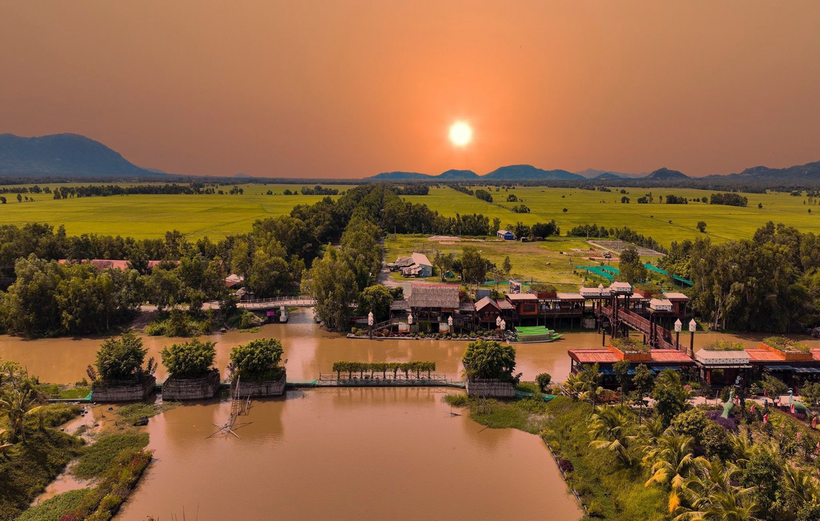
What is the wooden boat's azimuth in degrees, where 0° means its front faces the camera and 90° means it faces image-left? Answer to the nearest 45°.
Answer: approximately 270°

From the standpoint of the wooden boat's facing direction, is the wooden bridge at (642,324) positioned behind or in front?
in front

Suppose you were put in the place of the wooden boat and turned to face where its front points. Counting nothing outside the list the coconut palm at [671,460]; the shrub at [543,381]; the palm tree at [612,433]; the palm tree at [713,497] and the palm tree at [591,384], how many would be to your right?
5

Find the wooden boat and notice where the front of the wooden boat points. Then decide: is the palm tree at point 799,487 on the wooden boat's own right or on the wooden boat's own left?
on the wooden boat's own right

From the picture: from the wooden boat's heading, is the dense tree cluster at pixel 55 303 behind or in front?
behind

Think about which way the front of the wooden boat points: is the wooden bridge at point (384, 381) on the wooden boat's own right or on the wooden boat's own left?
on the wooden boat's own right

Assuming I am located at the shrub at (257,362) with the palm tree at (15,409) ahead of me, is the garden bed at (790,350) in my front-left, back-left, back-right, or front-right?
back-left

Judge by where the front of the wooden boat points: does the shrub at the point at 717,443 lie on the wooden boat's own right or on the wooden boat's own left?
on the wooden boat's own right

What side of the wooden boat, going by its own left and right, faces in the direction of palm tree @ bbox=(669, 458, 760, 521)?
right

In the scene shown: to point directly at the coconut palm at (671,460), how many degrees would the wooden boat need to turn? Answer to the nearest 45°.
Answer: approximately 90° to its right

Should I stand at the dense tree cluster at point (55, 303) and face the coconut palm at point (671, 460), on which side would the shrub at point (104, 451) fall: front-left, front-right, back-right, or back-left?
front-right

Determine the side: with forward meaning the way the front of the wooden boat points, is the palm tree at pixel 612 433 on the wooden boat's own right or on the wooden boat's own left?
on the wooden boat's own right

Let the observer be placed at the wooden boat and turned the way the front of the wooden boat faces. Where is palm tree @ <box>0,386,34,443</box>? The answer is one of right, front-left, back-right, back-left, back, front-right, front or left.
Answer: back-right

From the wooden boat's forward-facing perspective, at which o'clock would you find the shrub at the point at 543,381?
The shrub is roughly at 3 o'clock from the wooden boat.

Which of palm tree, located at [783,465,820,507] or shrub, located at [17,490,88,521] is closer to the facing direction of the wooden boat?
the palm tree

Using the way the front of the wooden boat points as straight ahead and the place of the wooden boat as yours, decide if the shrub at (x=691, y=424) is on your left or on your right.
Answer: on your right

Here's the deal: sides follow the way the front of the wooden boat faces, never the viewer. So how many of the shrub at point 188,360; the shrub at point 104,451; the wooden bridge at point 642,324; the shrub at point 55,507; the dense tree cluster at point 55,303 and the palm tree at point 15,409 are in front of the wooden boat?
1

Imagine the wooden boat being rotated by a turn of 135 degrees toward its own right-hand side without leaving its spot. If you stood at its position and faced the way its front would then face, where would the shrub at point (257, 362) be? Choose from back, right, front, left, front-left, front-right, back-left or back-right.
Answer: front
